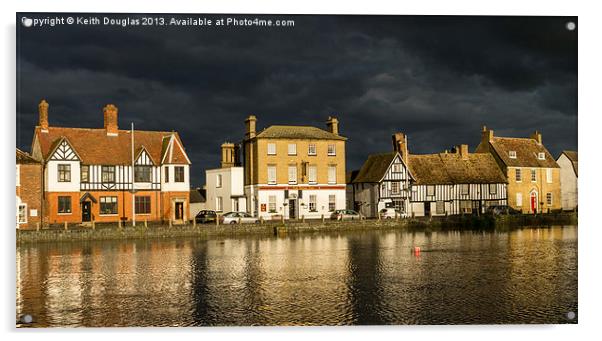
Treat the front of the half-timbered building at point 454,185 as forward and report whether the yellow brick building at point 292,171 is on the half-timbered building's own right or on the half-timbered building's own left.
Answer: on the half-timbered building's own right

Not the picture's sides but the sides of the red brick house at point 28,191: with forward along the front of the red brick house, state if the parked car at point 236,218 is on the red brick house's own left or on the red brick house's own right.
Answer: on the red brick house's own left

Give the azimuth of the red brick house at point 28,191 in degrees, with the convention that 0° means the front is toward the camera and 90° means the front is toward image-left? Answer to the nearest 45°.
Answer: approximately 0°

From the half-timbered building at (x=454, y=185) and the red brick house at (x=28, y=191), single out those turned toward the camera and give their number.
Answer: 2

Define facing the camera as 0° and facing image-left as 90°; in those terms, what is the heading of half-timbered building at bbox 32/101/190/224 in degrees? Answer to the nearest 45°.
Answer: approximately 0°

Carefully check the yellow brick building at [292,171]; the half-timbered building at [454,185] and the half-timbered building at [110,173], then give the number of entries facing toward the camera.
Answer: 3
